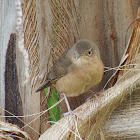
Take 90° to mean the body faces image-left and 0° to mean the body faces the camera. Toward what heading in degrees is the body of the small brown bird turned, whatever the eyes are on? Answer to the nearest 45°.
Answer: approximately 315°
